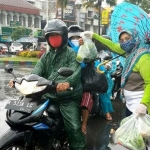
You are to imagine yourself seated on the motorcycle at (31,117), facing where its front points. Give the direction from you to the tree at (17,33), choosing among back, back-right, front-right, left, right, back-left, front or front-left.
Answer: back-right

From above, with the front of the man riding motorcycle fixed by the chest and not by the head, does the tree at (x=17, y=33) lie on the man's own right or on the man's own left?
on the man's own right

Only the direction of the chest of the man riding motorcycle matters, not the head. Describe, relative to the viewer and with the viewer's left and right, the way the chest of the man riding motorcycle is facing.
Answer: facing the viewer and to the left of the viewer
